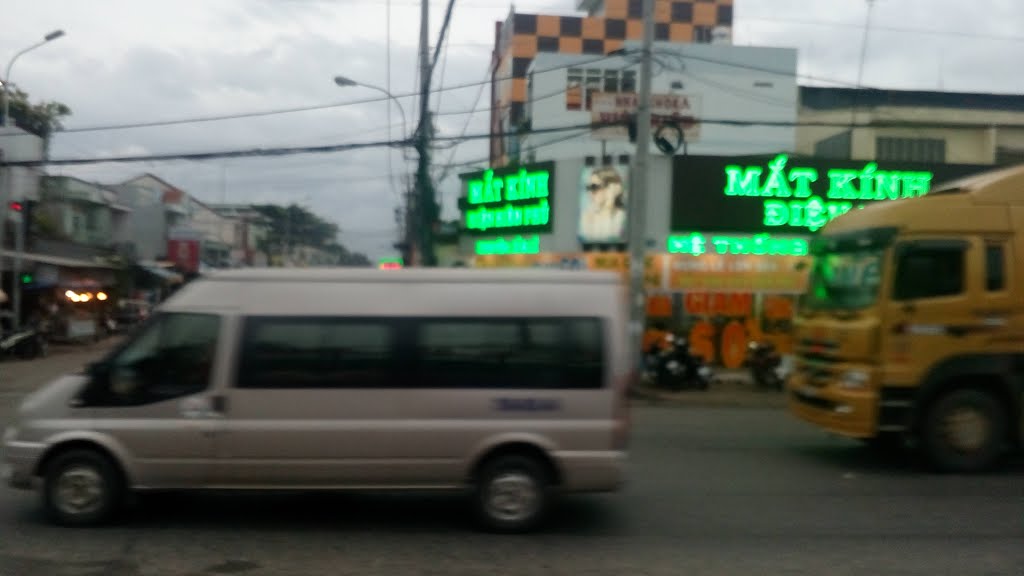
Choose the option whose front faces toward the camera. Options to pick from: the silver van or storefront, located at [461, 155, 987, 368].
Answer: the storefront

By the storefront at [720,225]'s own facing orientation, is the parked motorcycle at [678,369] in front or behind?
in front

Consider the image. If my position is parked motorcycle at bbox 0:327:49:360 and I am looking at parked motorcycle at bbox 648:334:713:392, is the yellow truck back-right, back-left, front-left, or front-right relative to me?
front-right

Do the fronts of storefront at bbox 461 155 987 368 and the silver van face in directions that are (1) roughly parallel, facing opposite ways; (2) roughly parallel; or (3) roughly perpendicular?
roughly perpendicular

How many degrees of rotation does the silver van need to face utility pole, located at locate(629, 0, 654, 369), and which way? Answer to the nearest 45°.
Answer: approximately 135° to its right

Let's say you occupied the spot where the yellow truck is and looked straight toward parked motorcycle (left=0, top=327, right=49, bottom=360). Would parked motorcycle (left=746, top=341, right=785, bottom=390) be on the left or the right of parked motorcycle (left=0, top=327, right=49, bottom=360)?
right

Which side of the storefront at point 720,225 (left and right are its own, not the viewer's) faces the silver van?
front

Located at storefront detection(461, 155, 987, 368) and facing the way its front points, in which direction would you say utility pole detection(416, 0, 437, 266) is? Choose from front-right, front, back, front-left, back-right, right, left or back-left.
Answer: right

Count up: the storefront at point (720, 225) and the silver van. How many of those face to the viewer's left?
1

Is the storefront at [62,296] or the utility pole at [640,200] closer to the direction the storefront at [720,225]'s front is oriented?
the utility pole

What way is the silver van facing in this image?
to the viewer's left

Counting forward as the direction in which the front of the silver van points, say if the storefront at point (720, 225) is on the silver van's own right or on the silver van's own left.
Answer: on the silver van's own right

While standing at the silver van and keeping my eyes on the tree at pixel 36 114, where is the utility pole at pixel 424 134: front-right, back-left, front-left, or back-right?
front-right

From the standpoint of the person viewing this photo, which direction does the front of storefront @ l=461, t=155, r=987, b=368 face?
facing the viewer
